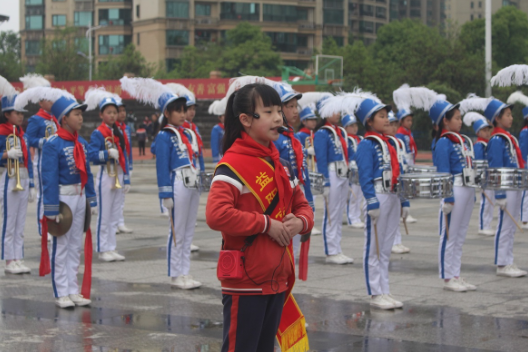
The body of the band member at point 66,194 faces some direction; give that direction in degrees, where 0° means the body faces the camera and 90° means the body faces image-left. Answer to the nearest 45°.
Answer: approximately 315°

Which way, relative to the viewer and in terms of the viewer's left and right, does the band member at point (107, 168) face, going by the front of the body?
facing the viewer and to the right of the viewer

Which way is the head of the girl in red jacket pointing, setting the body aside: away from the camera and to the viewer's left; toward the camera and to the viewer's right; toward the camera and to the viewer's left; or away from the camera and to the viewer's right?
toward the camera and to the viewer's right

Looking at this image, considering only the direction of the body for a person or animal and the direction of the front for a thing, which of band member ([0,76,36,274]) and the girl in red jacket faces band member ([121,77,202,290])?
band member ([0,76,36,274])

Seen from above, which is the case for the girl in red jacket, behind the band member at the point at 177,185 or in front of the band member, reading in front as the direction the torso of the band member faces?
in front

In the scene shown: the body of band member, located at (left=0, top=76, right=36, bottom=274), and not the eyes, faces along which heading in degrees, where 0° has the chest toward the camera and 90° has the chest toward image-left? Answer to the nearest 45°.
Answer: approximately 315°

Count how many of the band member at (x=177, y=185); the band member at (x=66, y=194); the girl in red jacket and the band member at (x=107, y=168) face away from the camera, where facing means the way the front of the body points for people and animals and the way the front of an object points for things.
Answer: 0

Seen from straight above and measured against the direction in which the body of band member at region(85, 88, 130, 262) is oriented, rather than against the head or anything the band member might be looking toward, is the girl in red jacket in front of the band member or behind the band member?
in front

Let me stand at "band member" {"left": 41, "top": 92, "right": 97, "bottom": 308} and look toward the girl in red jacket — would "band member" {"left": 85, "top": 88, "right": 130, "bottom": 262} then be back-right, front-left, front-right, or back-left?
back-left
